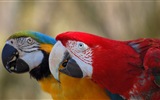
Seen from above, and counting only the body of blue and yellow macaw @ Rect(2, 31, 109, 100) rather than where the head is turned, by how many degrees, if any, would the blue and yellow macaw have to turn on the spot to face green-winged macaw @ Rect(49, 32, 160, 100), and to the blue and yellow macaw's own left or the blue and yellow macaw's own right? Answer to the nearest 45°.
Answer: approximately 135° to the blue and yellow macaw's own left

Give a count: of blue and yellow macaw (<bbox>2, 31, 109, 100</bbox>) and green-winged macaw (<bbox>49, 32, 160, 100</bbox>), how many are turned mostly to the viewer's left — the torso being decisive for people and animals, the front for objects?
2

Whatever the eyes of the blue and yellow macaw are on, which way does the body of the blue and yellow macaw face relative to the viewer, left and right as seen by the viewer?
facing to the left of the viewer

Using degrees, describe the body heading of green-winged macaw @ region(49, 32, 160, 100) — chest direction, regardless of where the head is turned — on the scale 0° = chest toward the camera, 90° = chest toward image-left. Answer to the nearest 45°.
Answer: approximately 90°
